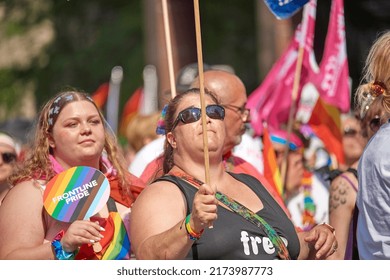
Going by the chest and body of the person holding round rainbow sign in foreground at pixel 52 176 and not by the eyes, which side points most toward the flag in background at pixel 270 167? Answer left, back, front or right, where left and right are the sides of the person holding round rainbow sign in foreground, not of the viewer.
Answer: left

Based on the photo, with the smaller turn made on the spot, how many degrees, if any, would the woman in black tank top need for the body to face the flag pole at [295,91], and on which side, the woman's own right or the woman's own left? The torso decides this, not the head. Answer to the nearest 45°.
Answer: approximately 135° to the woman's own left

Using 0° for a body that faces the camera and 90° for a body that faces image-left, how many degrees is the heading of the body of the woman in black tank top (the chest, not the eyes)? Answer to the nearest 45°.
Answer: approximately 315°

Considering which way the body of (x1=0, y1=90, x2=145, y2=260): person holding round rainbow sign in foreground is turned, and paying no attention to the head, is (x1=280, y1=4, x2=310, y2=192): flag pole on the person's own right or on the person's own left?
on the person's own left

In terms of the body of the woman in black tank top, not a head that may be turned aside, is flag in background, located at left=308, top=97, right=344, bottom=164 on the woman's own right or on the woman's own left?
on the woman's own left

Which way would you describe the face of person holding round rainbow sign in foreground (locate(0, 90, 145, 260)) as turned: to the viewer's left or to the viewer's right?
to the viewer's right

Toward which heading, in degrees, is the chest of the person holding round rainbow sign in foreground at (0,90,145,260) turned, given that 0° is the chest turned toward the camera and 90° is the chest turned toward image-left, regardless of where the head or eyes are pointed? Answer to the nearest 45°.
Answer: approximately 315°

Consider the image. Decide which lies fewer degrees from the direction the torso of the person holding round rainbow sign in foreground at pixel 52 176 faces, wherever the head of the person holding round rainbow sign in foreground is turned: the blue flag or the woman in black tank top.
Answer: the woman in black tank top

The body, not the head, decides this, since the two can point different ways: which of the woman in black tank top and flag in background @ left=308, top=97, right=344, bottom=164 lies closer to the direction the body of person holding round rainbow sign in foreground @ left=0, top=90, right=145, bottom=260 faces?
the woman in black tank top

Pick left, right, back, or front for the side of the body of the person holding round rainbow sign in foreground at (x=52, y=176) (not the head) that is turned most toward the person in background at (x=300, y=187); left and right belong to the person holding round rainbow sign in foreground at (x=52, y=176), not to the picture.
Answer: left

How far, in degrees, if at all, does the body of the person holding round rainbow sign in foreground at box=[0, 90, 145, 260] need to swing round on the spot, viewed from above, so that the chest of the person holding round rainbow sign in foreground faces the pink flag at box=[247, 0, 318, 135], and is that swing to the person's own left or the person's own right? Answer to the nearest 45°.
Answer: approximately 90° to the person's own left

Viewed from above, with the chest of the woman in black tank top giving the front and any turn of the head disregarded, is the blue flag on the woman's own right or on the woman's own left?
on the woman's own left
